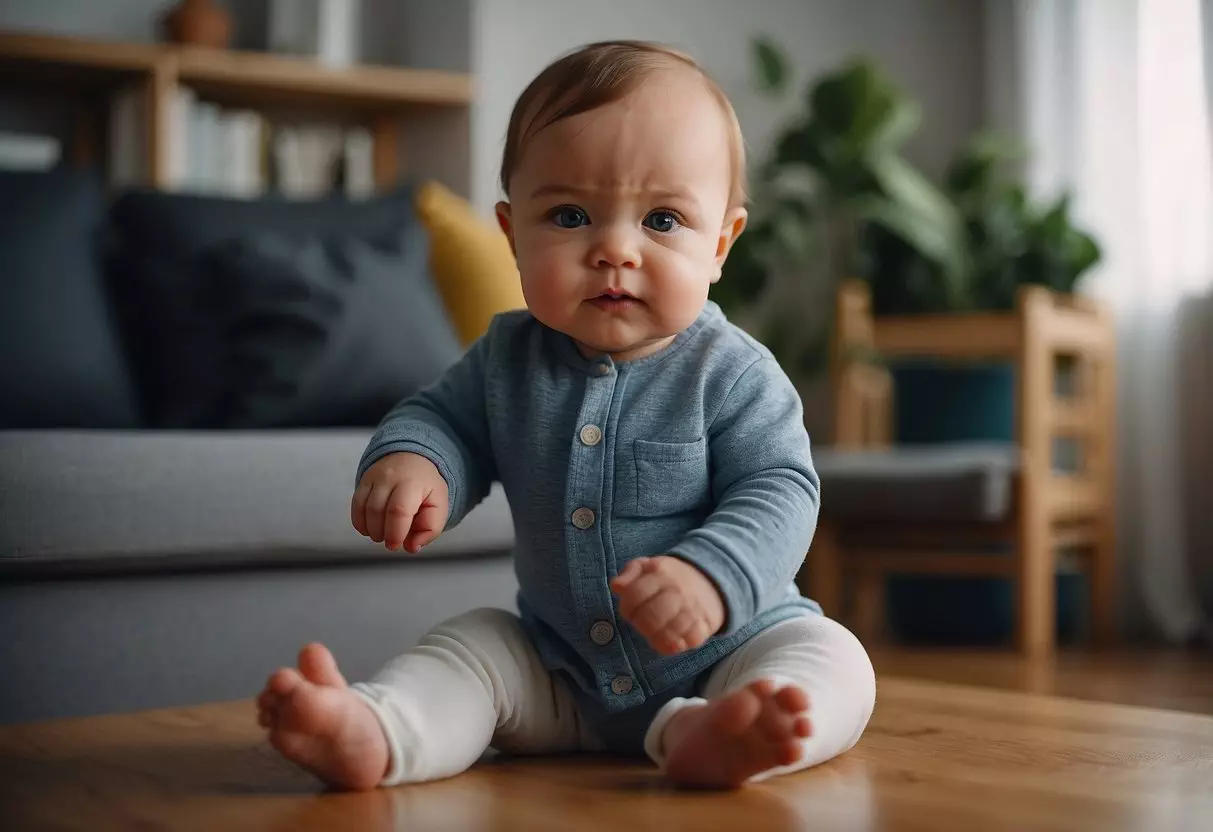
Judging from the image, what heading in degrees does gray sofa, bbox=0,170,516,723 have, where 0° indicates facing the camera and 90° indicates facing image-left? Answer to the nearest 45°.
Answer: approximately 0°

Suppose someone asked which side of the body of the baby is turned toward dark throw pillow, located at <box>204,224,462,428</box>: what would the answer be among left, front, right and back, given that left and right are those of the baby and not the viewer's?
back

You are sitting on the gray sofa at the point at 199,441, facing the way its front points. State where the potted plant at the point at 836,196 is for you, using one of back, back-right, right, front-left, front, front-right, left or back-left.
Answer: back-left

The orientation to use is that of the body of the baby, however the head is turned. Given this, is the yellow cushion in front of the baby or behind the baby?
behind

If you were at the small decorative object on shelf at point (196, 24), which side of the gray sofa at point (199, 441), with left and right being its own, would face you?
back

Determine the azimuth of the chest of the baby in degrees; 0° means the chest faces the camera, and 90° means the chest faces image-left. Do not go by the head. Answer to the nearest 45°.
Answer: approximately 0°

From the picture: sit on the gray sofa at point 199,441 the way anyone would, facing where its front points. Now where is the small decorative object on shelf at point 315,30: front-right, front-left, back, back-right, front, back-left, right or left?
back

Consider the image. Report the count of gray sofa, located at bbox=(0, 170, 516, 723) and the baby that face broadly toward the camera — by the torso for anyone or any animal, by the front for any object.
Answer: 2

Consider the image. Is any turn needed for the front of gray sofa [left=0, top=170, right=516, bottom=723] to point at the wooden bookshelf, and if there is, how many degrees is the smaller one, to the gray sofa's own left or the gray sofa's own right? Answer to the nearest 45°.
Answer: approximately 180°

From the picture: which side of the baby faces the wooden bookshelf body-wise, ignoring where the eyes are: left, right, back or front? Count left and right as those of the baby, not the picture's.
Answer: back

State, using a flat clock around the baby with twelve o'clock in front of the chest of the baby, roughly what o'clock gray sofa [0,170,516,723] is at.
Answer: The gray sofa is roughly at 5 o'clock from the baby.
